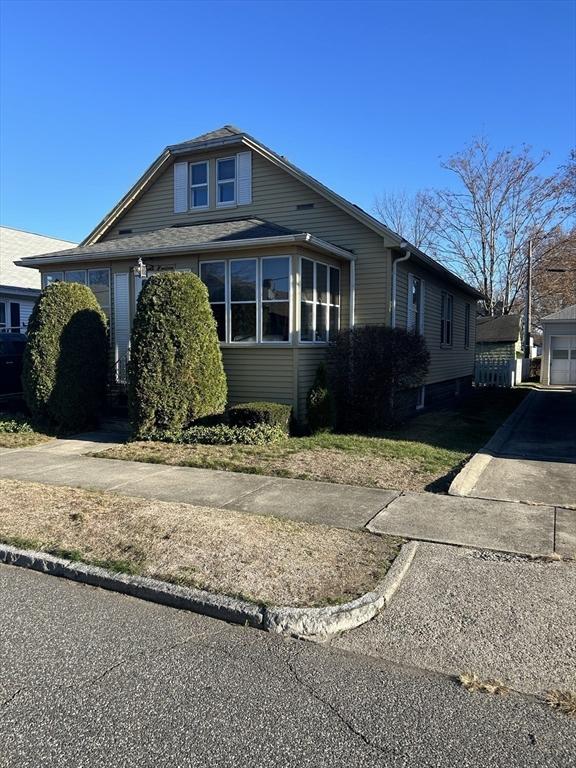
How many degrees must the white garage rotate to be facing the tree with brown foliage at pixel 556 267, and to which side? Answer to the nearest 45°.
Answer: approximately 180°

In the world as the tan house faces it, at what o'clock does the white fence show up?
The white fence is roughly at 6 o'clock from the tan house.

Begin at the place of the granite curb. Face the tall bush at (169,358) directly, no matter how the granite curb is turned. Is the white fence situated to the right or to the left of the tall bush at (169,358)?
right

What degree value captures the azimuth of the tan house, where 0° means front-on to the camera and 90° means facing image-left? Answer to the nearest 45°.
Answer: approximately 45°

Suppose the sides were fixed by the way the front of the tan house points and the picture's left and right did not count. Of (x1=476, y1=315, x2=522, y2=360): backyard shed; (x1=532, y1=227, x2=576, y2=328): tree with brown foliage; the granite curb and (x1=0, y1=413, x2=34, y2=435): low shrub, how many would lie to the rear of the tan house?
2

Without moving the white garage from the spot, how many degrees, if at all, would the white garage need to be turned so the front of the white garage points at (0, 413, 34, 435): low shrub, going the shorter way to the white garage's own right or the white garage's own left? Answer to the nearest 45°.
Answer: approximately 45° to the white garage's own right

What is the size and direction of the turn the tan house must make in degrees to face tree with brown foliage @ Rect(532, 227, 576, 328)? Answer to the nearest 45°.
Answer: approximately 180°

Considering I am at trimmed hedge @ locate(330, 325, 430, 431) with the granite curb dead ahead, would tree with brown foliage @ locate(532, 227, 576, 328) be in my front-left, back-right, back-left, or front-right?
back-left

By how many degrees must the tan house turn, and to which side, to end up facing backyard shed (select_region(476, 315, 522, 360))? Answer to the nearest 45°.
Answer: approximately 180°

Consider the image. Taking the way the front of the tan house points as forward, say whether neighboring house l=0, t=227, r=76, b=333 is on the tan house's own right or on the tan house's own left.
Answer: on the tan house's own right

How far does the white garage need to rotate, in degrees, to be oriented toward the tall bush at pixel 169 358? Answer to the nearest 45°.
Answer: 0° — it already faces it

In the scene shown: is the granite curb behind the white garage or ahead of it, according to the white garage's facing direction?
ahead

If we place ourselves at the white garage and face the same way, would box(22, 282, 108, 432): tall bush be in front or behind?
in front

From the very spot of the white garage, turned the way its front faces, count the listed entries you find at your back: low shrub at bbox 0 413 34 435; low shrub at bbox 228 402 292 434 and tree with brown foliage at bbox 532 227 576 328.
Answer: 1
